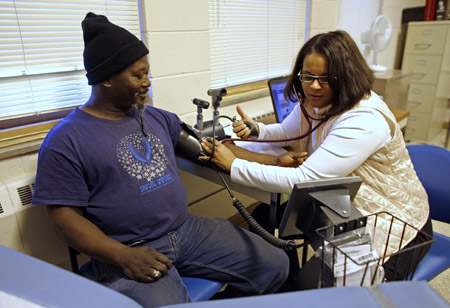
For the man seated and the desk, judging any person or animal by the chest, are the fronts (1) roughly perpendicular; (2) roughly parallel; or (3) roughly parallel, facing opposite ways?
roughly perpendicular

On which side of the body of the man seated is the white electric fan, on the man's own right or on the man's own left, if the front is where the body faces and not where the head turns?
on the man's own left

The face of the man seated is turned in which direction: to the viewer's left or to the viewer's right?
to the viewer's right

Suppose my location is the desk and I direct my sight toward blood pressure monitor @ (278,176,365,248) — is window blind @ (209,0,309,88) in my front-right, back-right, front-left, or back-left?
back-left

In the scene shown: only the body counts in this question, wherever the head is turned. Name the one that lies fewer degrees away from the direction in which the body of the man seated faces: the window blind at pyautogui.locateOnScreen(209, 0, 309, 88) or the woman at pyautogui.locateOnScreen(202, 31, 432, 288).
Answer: the woman

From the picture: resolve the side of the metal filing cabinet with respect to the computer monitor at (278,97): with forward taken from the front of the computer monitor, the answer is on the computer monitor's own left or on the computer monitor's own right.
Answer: on the computer monitor's own left
